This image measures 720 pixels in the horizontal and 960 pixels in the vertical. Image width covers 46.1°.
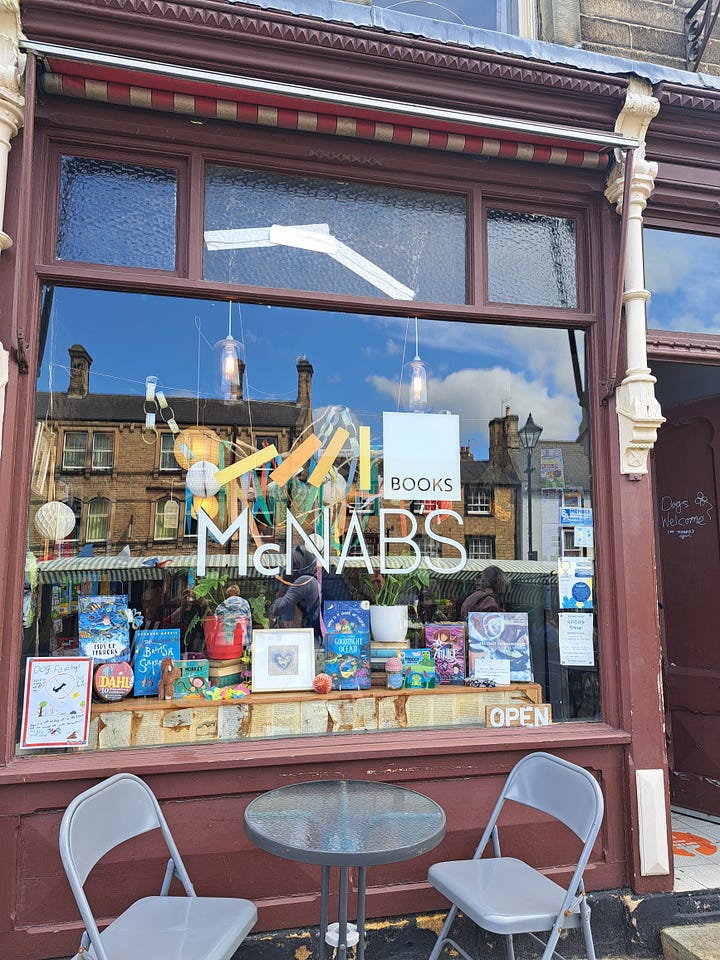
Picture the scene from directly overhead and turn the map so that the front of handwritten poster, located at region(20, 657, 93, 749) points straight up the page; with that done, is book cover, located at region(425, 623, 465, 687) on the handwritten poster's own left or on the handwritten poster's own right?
on the handwritten poster's own left

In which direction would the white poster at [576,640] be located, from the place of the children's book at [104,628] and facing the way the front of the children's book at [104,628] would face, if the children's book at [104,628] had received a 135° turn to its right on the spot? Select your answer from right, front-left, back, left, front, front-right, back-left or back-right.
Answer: back-right

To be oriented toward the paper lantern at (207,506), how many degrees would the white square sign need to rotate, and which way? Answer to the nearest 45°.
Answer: approximately 90° to its right

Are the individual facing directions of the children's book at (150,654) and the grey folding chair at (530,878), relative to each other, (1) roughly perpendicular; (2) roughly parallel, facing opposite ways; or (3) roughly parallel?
roughly perpendicular

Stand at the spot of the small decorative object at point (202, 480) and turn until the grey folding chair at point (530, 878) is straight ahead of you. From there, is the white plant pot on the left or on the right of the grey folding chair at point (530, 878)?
left

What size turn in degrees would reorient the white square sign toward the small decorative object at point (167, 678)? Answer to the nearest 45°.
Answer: approximately 90° to its right

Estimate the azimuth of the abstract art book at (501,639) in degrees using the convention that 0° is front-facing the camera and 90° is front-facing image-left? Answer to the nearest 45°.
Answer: approximately 0°

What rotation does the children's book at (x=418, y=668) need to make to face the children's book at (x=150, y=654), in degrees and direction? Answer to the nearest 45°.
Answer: approximately 90° to its right

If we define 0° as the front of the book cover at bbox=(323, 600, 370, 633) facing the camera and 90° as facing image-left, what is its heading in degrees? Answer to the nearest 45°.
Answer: approximately 0°
